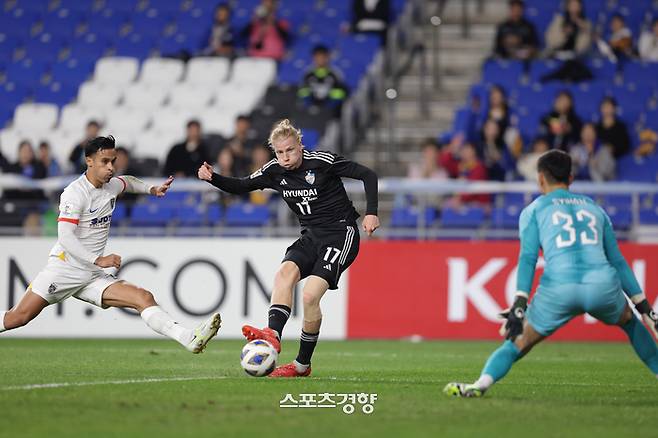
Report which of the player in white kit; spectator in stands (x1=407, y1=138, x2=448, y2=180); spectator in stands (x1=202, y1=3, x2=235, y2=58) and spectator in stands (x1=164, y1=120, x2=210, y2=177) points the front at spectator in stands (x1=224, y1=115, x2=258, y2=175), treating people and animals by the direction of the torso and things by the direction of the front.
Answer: spectator in stands (x1=202, y1=3, x2=235, y2=58)

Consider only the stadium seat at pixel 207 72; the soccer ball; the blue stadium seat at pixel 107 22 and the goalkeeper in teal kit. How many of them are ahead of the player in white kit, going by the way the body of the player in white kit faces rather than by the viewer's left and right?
2

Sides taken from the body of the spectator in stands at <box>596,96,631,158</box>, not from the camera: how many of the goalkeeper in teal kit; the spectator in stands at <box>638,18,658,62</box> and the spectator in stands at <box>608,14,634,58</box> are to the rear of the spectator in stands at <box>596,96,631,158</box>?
2

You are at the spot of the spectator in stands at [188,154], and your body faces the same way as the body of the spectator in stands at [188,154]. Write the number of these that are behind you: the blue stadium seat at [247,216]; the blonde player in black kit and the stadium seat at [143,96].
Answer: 1

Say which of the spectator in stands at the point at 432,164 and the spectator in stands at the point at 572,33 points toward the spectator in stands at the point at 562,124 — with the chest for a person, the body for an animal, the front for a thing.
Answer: the spectator in stands at the point at 572,33

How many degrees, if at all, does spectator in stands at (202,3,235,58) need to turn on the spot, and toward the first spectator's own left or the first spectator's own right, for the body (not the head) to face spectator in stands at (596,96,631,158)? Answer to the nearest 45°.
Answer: approximately 45° to the first spectator's own left

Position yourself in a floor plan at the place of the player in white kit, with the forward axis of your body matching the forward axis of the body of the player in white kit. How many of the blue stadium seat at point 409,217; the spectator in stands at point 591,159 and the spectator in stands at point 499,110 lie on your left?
3

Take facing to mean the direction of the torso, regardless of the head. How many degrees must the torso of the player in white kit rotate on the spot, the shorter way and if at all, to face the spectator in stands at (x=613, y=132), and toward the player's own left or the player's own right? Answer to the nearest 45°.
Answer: approximately 90° to the player's own left

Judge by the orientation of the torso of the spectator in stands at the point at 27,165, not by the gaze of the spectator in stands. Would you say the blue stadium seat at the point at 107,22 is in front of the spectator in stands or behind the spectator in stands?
behind

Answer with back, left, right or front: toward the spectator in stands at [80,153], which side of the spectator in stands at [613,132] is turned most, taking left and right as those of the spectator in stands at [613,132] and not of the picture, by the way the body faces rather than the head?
right

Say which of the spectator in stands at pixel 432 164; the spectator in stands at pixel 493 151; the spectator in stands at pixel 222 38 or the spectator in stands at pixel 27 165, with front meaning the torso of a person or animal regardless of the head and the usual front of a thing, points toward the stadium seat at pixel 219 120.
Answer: the spectator in stands at pixel 222 38

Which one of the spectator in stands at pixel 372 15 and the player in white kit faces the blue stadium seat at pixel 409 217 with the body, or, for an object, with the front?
the spectator in stands

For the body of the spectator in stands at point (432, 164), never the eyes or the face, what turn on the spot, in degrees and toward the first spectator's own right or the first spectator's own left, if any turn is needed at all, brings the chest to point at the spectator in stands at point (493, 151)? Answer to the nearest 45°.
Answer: approximately 135° to the first spectator's own left
